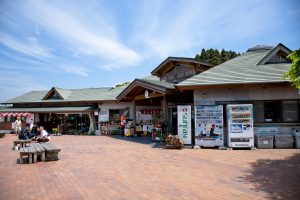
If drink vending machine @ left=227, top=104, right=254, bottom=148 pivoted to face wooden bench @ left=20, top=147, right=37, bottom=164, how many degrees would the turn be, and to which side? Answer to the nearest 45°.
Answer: approximately 45° to its right

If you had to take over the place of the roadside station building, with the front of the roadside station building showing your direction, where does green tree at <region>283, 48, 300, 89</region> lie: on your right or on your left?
on your left

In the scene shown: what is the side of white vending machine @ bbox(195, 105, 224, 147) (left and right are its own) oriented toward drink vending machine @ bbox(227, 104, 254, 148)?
left

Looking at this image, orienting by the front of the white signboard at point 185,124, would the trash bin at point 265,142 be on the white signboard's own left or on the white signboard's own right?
on the white signboard's own left

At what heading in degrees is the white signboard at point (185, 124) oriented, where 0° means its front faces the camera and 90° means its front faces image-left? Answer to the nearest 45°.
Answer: approximately 0°

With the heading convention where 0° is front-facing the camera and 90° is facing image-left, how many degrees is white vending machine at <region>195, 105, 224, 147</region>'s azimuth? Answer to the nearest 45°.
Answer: approximately 0°
